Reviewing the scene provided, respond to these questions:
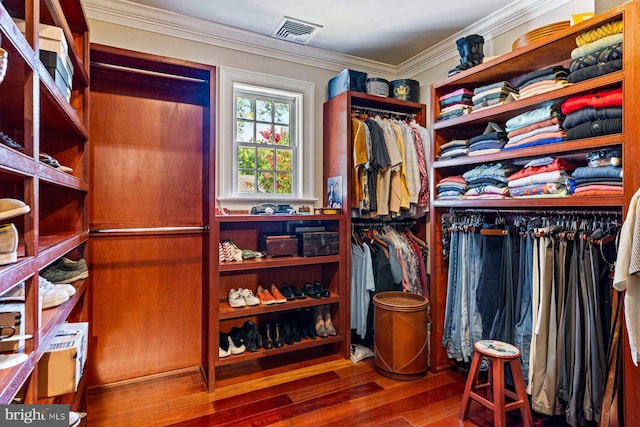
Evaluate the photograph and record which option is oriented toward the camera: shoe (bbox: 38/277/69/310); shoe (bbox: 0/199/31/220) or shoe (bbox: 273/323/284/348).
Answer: shoe (bbox: 273/323/284/348)

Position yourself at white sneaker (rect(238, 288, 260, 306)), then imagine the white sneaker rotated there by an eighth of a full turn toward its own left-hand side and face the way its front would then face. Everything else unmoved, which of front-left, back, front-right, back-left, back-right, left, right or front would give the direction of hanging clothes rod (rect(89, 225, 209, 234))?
back

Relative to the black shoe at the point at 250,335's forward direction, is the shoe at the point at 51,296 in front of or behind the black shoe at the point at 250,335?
in front

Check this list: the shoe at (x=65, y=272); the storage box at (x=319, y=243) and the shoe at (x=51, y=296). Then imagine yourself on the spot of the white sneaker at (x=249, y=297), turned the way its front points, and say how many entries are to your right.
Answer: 2

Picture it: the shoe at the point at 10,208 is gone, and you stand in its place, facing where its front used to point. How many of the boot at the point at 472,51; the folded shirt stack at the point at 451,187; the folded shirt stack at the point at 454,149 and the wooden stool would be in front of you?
4

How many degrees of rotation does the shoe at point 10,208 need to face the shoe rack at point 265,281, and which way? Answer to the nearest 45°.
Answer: approximately 45° to its left

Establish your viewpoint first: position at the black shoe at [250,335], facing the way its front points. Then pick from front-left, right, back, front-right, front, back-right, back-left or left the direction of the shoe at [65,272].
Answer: front-right

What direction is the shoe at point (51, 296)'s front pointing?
to the viewer's right

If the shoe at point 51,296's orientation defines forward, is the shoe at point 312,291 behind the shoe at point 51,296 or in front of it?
in front

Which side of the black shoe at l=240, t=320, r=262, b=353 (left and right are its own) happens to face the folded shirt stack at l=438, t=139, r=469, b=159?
left

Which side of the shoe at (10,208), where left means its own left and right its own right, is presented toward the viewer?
right

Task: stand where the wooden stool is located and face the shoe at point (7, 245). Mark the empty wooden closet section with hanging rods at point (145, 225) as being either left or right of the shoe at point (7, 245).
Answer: right

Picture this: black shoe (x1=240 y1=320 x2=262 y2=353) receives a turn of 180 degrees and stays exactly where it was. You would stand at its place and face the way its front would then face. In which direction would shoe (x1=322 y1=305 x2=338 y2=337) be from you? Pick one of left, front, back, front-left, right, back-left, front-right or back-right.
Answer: right

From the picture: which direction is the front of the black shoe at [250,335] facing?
toward the camera

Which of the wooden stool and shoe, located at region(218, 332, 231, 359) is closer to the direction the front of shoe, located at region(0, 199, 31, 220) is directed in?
the wooden stool
